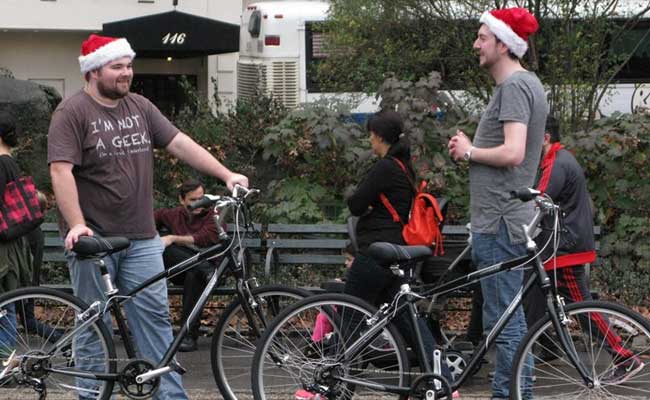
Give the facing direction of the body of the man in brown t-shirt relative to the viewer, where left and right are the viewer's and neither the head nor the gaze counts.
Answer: facing the viewer and to the right of the viewer

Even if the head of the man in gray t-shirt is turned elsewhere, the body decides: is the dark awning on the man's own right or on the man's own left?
on the man's own right

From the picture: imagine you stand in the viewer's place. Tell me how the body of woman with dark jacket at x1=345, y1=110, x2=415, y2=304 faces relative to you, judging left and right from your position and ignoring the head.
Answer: facing to the left of the viewer

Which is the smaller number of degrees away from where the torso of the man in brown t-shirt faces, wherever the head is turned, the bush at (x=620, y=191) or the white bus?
the bush

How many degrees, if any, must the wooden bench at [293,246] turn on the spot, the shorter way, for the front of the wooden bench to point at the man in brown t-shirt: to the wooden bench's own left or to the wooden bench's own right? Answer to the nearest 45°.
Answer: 0° — it already faces them

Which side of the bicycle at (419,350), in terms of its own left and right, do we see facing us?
right

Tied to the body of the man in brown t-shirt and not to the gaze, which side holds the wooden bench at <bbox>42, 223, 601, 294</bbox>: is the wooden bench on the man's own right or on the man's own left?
on the man's own left

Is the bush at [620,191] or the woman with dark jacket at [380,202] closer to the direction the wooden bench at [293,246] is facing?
the woman with dark jacket

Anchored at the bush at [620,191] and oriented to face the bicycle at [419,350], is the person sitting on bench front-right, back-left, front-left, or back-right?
front-right

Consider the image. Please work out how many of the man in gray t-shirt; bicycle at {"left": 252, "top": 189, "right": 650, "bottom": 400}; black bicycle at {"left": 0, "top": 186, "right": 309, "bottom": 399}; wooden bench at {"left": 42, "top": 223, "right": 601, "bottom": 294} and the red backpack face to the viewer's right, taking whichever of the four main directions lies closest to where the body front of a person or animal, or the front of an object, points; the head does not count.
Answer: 3

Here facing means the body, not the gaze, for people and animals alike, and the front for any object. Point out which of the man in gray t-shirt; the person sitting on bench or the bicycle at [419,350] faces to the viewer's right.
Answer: the bicycle

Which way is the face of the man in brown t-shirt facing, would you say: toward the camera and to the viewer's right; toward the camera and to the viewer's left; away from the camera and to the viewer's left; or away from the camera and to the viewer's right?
toward the camera and to the viewer's right

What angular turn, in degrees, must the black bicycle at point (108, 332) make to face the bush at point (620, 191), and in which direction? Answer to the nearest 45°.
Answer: approximately 45° to its left

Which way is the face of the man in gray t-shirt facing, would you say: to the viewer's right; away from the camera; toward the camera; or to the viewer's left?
to the viewer's left

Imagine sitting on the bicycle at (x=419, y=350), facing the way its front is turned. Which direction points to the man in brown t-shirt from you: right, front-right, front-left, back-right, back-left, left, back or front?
back

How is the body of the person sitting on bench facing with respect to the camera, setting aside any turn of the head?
toward the camera

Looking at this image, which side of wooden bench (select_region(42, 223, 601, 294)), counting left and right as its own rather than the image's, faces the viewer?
front
